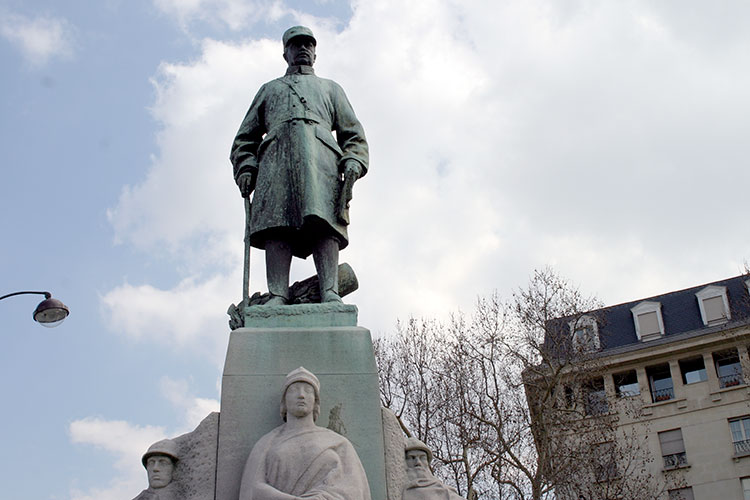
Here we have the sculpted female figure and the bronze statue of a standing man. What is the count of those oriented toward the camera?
2

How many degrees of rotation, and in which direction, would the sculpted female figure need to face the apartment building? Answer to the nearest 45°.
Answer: approximately 135° to its left

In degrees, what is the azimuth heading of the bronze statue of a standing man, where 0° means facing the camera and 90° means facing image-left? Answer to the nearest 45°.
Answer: approximately 0°

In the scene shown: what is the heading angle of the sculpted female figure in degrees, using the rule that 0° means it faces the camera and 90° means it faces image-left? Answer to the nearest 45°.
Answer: approximately 0°
